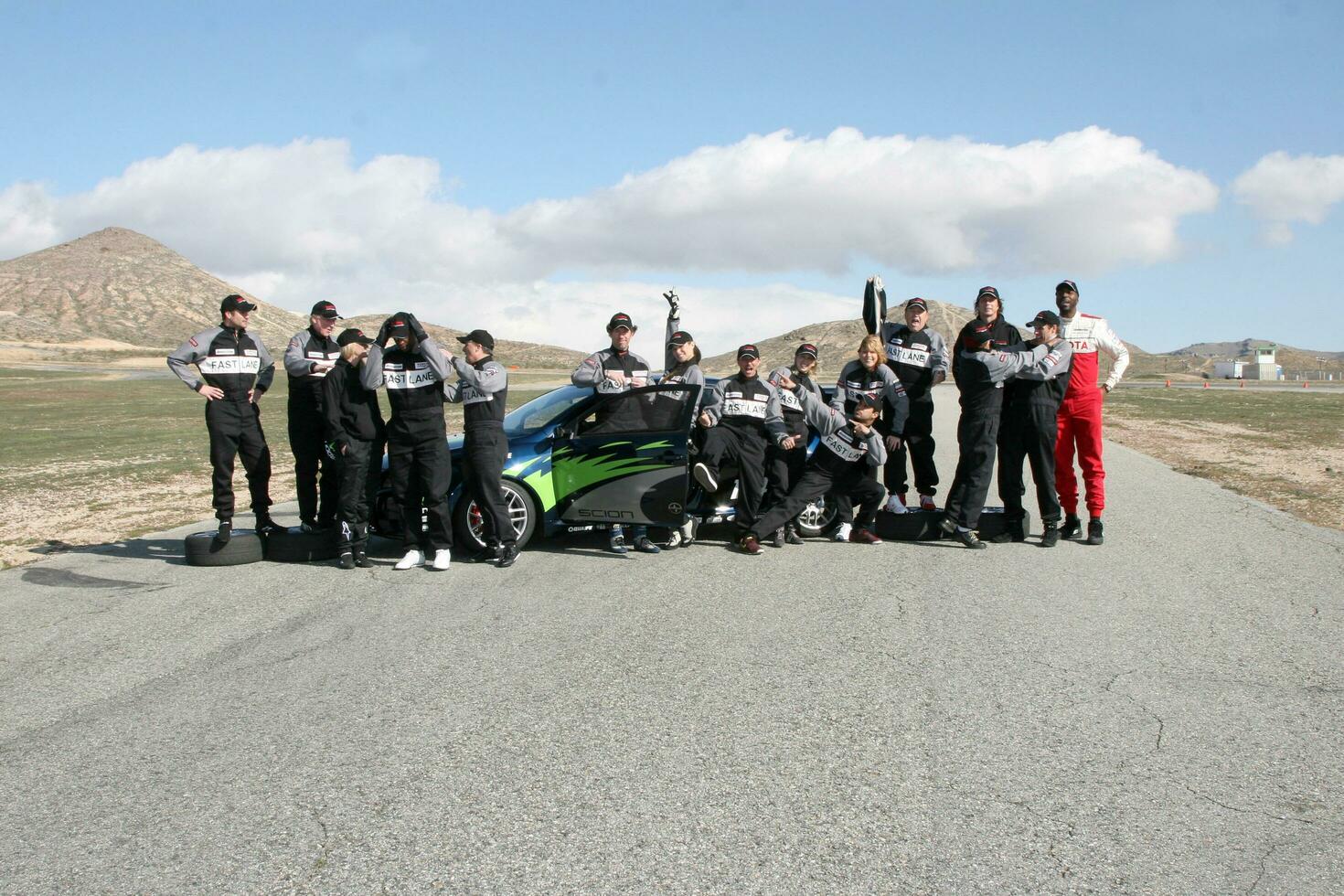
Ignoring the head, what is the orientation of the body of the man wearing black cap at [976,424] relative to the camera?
to the viewer's right

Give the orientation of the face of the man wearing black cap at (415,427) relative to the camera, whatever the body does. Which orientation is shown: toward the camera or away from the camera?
toward the camera

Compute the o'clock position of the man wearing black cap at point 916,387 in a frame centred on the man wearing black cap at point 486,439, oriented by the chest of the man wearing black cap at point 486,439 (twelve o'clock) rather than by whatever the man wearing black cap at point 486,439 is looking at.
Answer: the man wearing black cap at point 916,387 is roughly at 7 o'clock from the man wearing black cap at point 486,439.

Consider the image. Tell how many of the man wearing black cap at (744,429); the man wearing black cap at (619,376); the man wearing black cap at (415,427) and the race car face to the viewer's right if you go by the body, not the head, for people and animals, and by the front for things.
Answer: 0

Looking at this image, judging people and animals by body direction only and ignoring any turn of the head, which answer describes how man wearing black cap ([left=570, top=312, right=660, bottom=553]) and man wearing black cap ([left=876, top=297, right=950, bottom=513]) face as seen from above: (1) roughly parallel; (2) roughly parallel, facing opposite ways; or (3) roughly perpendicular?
roughly parallel

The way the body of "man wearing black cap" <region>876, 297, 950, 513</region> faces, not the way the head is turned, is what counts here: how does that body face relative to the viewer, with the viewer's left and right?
facing the viewer

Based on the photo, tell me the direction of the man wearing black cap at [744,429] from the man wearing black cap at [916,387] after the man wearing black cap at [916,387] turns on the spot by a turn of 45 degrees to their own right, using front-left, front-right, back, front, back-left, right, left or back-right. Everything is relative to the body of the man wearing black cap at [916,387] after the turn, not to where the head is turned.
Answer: front

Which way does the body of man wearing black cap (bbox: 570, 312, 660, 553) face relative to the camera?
toward the camera

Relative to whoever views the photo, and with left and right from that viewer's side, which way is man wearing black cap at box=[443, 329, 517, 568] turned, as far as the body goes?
facing the viewer and to the left of the viewer

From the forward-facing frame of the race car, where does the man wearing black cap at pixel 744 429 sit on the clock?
The man wearing black cap is roughly at 7 o'clock from the race car.

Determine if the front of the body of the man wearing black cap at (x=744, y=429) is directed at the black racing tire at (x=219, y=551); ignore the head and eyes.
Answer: no

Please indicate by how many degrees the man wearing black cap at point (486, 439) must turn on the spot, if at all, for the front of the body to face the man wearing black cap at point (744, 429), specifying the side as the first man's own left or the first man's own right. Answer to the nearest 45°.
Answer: approximately 135° to the first man's own left

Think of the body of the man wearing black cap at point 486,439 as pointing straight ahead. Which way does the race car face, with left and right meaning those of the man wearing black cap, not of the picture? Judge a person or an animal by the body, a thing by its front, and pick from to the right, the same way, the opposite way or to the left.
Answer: the same way

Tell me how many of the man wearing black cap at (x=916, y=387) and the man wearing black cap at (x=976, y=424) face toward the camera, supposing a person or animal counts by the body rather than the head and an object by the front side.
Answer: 1

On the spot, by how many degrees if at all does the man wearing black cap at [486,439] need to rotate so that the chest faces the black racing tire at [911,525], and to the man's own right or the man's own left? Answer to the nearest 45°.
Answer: approximately 135° to the man's own left

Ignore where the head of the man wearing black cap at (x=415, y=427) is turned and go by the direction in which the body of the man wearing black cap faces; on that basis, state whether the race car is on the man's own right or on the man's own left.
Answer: on the man's own left
